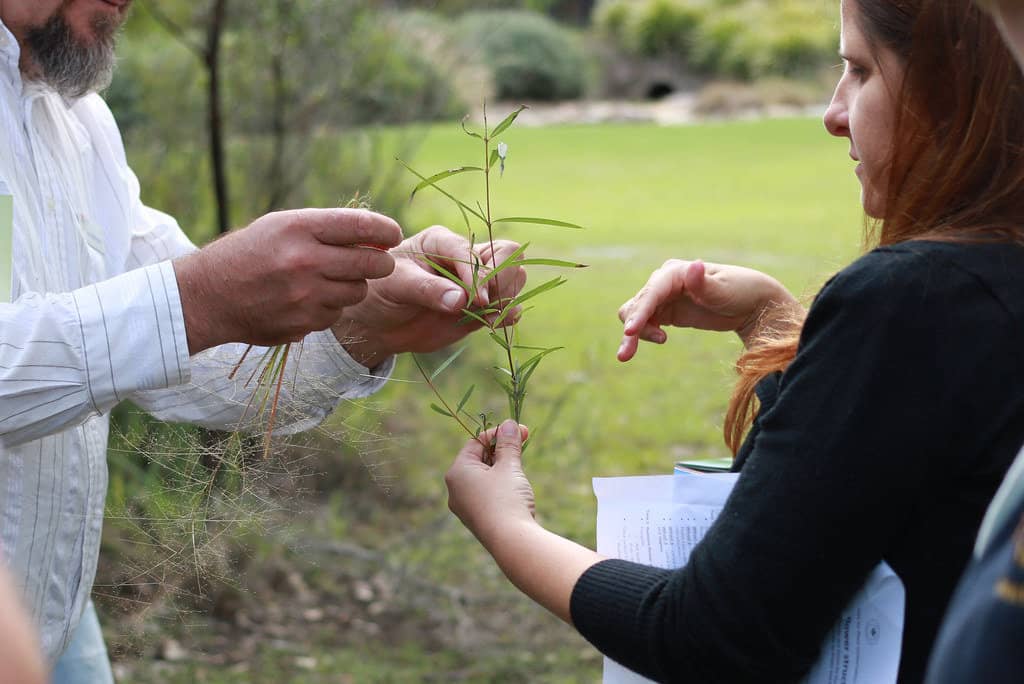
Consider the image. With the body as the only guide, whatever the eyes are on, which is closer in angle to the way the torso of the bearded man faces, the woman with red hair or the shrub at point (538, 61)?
the woman with red hair

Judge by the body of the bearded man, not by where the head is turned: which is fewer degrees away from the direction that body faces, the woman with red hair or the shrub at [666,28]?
the woman with red hair

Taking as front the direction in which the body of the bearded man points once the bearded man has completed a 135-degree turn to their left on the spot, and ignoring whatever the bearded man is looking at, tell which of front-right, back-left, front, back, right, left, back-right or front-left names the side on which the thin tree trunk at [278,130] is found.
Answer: front

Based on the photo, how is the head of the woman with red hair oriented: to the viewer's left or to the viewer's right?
to the viewer's left

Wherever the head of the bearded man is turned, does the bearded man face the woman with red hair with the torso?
yes

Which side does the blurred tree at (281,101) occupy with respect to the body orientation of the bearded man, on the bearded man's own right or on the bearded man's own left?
on the bearded man's own left

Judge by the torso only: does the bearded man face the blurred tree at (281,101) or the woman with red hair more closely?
the woman with red hair

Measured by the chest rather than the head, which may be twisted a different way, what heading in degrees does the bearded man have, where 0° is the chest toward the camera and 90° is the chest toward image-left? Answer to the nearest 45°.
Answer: approximately 315°

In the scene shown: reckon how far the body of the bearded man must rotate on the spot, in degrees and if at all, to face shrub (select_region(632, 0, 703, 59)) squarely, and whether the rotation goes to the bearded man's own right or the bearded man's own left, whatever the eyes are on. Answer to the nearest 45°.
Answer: approximately 135° to the bearded man's own left

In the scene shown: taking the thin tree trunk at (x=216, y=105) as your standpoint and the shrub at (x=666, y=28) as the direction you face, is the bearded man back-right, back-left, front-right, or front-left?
back-right

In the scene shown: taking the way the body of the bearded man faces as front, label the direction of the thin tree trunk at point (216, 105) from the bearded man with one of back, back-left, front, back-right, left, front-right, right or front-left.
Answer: back-left
